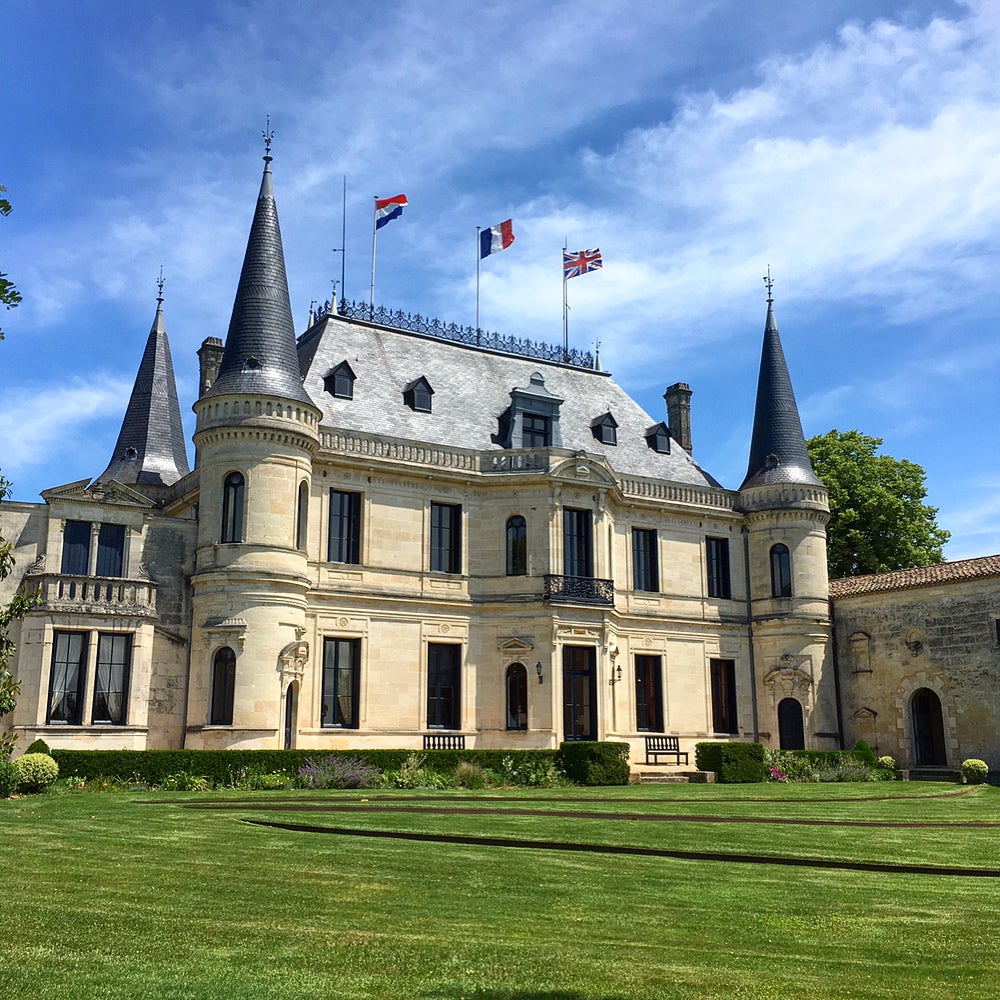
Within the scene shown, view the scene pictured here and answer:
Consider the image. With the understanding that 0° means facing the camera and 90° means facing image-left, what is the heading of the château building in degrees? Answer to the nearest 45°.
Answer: approximately 315°

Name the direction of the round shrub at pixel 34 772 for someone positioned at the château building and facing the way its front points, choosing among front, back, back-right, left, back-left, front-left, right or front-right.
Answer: right

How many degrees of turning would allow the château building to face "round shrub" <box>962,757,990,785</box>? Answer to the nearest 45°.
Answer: approximately 45° to its left
